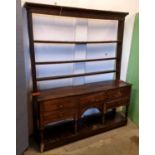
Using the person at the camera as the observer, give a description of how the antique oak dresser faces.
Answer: facing the viewer and to the right of the viewer
